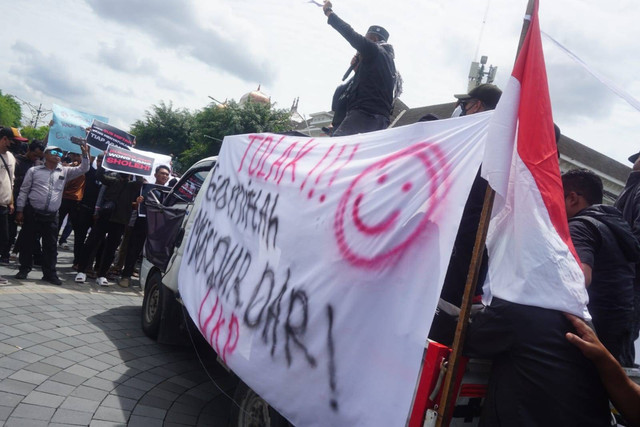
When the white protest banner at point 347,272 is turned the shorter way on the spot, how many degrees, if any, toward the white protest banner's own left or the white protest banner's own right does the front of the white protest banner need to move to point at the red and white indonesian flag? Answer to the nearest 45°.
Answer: approximately 90° to the white protest banner's own left

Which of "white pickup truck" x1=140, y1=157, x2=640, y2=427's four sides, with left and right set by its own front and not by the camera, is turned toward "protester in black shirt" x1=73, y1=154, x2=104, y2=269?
front

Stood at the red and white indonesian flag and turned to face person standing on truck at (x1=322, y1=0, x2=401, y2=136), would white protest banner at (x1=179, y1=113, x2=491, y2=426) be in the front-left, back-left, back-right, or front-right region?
front-left

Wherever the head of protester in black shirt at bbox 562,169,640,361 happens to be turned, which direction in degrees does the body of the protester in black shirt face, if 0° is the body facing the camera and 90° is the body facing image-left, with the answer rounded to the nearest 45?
approximately 135°

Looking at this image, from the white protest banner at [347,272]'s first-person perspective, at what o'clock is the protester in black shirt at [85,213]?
The protester in black shirt is roughly at 3 o'clock from the white protest banner.

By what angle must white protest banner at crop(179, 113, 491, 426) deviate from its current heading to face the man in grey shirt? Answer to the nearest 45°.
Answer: approximately 90° to its right

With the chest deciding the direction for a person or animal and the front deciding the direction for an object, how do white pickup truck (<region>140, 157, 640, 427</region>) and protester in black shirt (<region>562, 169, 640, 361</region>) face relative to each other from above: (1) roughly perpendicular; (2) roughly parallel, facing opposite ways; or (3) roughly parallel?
roughly parallel

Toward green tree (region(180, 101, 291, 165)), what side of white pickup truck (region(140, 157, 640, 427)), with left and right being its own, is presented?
front

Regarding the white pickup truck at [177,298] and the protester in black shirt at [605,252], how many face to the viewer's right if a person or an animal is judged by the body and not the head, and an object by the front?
0

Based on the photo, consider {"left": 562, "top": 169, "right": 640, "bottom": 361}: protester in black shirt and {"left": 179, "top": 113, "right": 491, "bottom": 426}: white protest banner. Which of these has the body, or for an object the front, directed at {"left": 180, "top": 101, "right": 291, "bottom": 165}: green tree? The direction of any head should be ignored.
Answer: the protester in black shirt

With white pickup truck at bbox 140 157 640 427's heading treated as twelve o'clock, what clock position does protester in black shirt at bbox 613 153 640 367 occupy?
The protester in black shirt is roughly at 5 o'clock from the white pickup truck.

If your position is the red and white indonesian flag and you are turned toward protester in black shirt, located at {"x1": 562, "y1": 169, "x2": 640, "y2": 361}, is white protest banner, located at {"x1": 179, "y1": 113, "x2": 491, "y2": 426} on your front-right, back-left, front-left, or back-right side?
back-left

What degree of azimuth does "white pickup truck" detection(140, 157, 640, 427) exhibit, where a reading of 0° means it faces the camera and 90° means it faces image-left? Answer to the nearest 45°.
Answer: approximately 135°

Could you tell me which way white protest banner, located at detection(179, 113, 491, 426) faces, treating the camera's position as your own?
facing the viewer and to the left of the viewer
